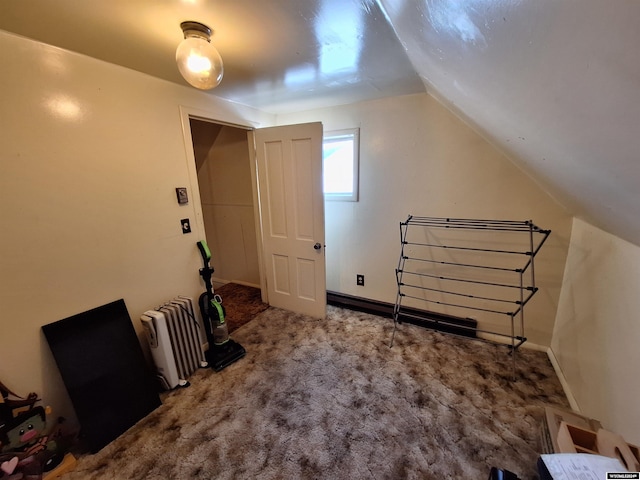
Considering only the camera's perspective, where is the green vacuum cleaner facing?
facing the viewer and to the right of the viewer

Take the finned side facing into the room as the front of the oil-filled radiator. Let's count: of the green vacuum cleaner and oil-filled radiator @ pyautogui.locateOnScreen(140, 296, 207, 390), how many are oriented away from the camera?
0

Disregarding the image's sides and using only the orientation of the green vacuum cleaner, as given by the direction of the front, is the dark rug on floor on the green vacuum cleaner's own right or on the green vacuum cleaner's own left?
on the green vacuum cleaner's own left

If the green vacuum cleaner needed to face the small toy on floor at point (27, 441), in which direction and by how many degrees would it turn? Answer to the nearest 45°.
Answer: approximately 90° to its right

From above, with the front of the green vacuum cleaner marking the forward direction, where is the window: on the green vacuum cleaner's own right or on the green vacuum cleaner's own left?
on the green vacuum cleaner's own left
